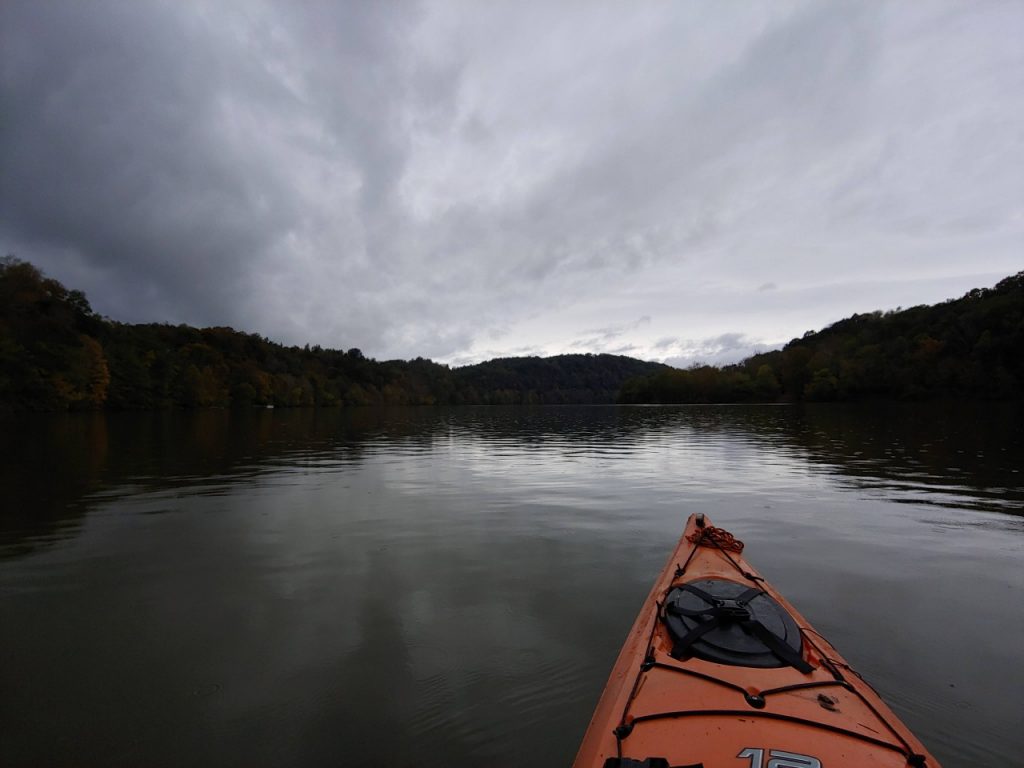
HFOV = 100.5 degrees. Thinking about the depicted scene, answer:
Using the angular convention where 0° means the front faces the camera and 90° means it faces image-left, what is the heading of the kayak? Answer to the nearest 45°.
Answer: approximately 180°
